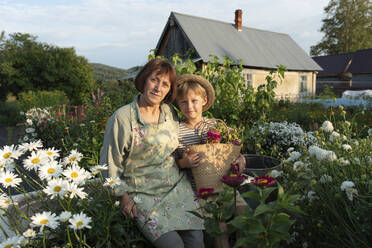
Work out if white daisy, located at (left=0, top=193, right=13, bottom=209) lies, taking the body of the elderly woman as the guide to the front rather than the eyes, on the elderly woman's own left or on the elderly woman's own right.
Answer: on the elderly woman's own right

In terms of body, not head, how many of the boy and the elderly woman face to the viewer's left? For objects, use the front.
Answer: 0

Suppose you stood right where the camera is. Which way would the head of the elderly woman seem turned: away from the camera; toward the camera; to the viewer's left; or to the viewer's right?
toward the camera

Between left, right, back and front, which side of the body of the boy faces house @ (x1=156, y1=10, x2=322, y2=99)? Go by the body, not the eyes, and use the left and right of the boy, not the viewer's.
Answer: back

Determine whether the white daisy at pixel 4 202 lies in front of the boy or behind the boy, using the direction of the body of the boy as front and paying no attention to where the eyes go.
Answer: in front

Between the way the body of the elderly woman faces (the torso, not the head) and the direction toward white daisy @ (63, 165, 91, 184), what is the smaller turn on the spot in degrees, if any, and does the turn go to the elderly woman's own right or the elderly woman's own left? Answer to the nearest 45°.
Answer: approximately 90° to the elderly woman's own right

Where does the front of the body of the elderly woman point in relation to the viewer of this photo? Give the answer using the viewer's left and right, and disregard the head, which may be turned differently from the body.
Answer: facing the viewer and to the right of the viewer

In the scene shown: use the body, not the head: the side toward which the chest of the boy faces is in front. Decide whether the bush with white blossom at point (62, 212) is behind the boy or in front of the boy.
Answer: in front

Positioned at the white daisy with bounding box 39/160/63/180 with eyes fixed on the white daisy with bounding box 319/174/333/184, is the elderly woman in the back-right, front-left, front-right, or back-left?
front-left

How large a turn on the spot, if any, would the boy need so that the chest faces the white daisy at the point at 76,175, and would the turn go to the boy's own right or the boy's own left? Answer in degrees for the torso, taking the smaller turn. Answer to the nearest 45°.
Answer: approximately 45° to the boy's own right

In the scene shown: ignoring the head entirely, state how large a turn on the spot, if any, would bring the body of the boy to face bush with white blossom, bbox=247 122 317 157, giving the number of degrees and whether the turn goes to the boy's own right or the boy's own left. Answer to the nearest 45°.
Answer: approximately 135° to the boy's own left

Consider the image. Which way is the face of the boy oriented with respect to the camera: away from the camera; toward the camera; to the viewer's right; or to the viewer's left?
toward the camera

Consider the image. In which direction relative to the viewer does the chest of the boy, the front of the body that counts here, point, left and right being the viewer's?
facing the viewer
